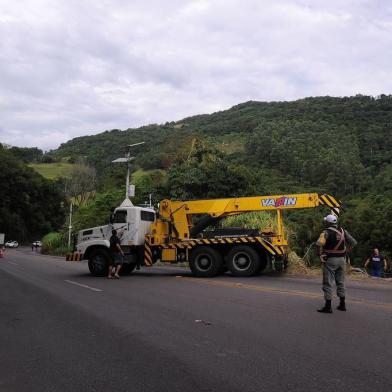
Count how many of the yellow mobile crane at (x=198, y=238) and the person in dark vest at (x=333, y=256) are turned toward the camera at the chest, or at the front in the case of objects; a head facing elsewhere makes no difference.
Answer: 0

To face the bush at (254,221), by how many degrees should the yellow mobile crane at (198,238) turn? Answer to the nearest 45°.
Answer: approximately 135° to its right

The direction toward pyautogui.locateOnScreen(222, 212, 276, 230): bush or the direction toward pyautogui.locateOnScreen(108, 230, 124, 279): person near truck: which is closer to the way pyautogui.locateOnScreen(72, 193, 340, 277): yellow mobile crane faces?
the person near truck

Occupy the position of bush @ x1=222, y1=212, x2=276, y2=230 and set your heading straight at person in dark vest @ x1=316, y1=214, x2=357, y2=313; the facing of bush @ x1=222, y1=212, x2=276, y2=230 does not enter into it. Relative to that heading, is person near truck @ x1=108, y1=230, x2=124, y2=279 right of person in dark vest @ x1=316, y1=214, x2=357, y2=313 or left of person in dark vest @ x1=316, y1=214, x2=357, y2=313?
right

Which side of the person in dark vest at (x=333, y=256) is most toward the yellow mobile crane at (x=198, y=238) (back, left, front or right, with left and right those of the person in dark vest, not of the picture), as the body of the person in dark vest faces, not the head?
front

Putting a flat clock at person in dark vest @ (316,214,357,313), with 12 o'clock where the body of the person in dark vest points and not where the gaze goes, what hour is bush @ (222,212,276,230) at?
The bush is roughly at 1 o'clock from the person in dark vest.

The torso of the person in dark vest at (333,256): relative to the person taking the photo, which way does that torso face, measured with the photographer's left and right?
facing away from the viewer and to the left of the viewer

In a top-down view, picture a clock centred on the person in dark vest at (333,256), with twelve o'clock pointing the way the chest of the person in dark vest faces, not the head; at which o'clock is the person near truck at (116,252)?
The person near truck is roughly at 12 o'clock from the person in dark vest.

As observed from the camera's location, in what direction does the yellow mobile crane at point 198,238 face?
facing to the left of the viewer

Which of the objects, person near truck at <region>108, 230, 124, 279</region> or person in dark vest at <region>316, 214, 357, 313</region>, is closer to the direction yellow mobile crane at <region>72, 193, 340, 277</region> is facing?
the person near truck
